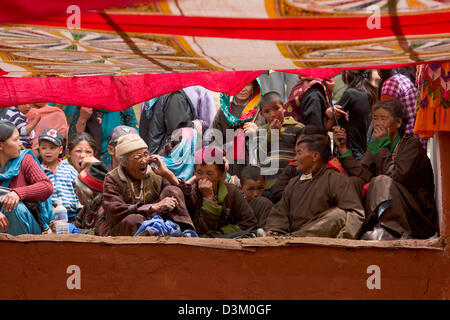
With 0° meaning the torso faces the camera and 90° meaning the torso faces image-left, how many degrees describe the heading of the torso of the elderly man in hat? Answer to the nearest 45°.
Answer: approximately 315°

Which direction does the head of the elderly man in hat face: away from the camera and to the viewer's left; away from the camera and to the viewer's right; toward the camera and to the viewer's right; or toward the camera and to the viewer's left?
toward the camera and to the viewer's right

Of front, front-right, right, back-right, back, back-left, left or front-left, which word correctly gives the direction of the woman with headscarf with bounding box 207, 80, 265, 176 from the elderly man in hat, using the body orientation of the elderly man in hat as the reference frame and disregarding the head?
left

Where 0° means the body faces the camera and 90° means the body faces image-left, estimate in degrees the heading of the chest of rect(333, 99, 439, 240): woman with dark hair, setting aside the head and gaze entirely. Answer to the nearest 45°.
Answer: approximately 45°

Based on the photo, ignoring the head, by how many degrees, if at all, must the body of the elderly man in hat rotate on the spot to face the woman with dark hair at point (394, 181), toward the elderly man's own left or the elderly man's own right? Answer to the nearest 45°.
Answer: approximately 45° to the elderly man's own left

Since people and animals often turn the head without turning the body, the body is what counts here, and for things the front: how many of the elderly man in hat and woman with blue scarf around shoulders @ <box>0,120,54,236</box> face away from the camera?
0

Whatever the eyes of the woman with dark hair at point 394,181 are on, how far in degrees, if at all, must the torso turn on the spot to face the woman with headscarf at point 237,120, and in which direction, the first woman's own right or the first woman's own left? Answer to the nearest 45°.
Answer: approximately 90° to the first woman's own right

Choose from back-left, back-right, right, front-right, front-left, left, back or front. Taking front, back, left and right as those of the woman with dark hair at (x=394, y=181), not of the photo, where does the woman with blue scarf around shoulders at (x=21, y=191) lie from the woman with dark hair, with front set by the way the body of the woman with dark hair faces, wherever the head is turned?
front-right

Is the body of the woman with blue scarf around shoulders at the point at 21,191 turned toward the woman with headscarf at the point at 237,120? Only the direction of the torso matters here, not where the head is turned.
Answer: no

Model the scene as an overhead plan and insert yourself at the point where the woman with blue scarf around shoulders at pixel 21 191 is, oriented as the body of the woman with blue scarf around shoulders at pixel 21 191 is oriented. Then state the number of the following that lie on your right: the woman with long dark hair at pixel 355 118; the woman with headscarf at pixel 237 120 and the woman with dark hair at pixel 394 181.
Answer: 0

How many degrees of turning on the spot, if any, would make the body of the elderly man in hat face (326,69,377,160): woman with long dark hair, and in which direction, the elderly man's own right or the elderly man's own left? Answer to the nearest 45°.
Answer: approximately 45° to the elderly man's own left

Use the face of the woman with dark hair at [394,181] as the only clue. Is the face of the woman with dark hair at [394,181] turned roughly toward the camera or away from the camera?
toward the camera

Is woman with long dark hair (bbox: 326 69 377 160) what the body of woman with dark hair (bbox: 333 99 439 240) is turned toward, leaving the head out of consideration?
no
